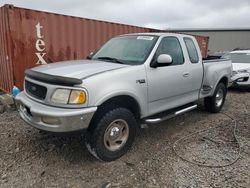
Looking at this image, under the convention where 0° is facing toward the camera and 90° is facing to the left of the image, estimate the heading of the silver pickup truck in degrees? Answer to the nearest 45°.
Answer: approximately 45°

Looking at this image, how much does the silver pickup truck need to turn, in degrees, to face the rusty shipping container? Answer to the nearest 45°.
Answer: approximately 90° to its right
